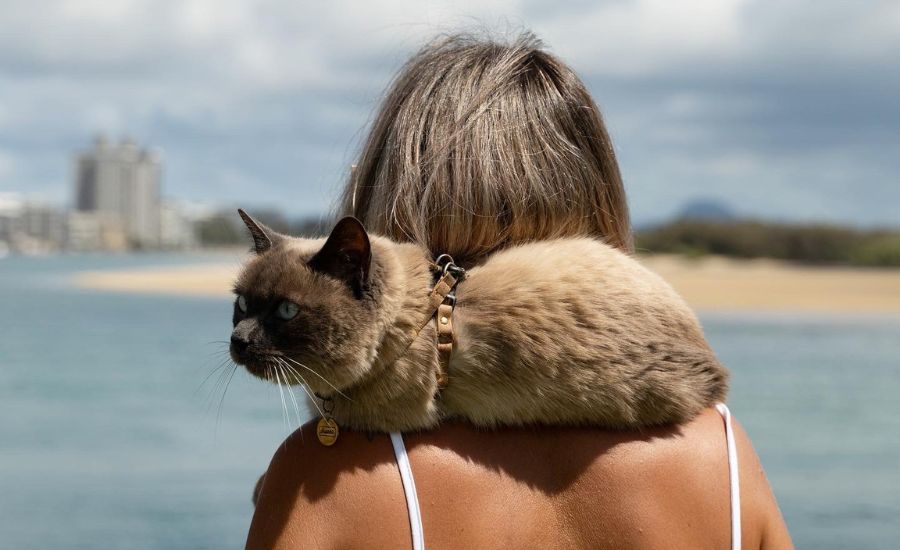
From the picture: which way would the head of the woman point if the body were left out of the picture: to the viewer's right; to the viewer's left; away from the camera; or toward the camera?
away from the camera

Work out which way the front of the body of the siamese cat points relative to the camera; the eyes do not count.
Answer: to the viewer's left

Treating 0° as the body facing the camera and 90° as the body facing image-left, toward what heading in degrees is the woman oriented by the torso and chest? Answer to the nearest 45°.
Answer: approximately 180°
